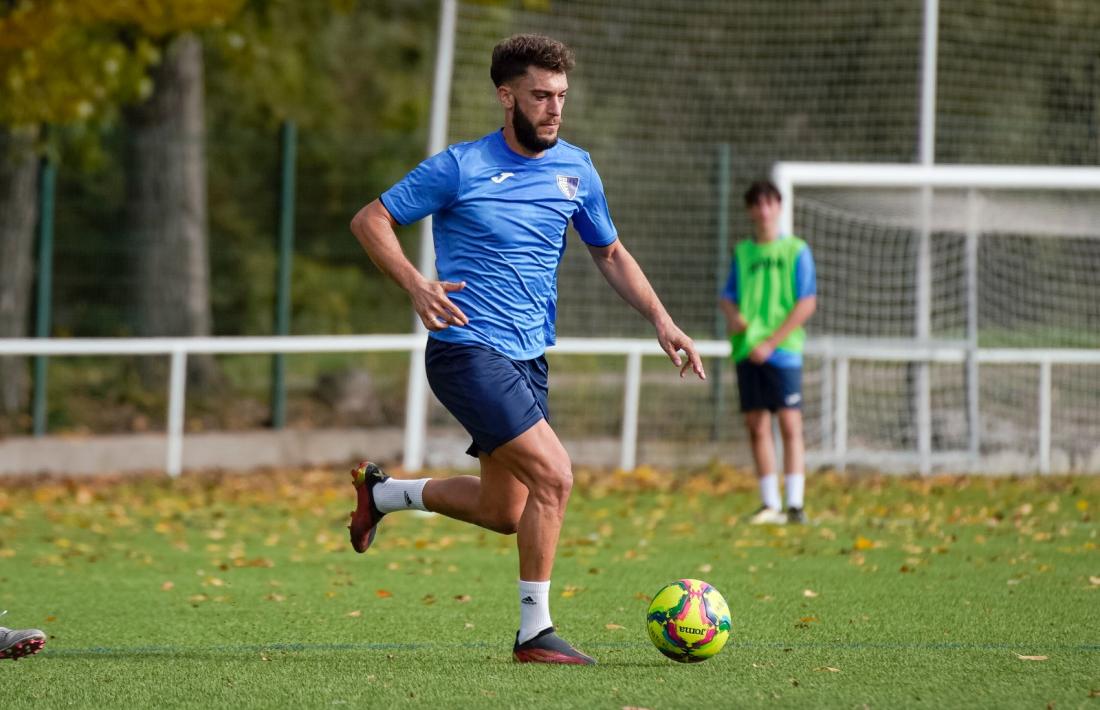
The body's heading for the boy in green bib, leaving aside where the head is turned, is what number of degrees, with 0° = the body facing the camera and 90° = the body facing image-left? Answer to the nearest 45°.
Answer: approximately 0°

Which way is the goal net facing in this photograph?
toward the camera

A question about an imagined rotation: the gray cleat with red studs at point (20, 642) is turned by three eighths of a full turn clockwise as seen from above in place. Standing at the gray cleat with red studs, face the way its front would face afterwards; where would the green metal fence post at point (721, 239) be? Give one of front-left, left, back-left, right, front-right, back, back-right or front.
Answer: back

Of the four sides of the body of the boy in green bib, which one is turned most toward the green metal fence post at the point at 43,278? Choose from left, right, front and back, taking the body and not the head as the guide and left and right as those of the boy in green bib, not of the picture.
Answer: right

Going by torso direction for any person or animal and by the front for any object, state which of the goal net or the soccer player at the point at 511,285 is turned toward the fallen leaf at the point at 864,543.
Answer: the goal net

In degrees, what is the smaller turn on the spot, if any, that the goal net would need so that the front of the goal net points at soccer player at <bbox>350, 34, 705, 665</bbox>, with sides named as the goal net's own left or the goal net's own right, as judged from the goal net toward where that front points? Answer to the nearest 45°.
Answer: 0° — it already faces them

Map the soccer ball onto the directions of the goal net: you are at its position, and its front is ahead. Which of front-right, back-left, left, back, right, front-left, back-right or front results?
front

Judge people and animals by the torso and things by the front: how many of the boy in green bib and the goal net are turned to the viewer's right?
0

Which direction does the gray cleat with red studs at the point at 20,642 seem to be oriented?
to the viewer's right

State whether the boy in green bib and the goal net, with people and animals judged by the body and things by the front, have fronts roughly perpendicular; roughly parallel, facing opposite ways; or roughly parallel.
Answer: roughly parallel

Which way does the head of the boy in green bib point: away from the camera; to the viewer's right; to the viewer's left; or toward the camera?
toward the camera

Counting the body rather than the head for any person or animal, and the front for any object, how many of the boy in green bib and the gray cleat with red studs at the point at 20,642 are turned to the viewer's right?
1

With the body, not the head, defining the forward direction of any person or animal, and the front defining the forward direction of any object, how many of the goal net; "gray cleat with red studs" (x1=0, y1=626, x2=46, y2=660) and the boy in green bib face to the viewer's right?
1

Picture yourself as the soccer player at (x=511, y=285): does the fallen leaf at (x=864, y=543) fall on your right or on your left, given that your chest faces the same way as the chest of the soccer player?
on your left
